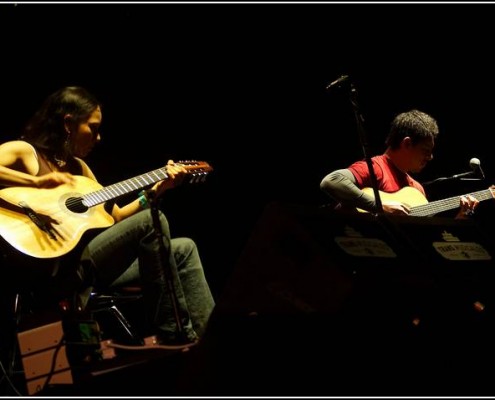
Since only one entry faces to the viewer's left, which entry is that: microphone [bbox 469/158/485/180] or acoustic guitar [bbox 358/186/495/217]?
the microphone

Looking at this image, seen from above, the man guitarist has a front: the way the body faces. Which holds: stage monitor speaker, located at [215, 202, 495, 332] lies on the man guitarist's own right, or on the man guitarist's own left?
on the man guitarist's own right

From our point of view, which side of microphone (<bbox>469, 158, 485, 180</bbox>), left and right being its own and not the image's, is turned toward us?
left

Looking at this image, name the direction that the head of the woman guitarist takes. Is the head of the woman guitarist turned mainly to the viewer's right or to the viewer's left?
to the viewer's right

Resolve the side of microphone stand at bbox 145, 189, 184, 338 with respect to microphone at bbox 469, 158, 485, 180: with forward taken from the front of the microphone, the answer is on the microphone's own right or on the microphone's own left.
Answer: on the microphone's own left

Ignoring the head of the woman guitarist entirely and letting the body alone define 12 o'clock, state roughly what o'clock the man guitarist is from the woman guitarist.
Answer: The man guitarist is roughly at 10 o'clock from the woman guitarist.

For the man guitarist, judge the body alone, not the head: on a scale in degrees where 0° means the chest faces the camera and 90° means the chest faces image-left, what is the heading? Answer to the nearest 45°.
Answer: approximately 315°

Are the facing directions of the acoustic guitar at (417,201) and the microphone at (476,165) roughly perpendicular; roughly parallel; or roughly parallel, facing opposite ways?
roughly perpendicular
